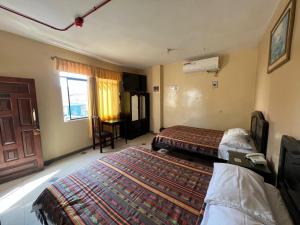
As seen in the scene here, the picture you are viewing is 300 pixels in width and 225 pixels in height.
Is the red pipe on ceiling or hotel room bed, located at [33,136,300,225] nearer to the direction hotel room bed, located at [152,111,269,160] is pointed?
the red pipe on ceiling

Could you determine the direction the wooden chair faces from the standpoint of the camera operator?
facing away from the viewer and to the right of the viewer

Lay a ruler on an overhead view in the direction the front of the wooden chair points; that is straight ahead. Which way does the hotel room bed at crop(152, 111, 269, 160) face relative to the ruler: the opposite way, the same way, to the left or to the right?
to the left

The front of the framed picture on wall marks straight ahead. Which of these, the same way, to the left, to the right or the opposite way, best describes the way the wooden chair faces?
to the right

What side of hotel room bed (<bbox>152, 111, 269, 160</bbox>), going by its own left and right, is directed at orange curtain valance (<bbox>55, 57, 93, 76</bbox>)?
front

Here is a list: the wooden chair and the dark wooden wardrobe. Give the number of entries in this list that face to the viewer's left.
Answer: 0

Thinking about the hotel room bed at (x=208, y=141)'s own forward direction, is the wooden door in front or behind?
in front

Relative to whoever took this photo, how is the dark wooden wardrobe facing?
facing the viewer and to the right of the viewer

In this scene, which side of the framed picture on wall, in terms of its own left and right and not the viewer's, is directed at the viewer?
left

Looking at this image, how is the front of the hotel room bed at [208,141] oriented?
to the viewer's left
